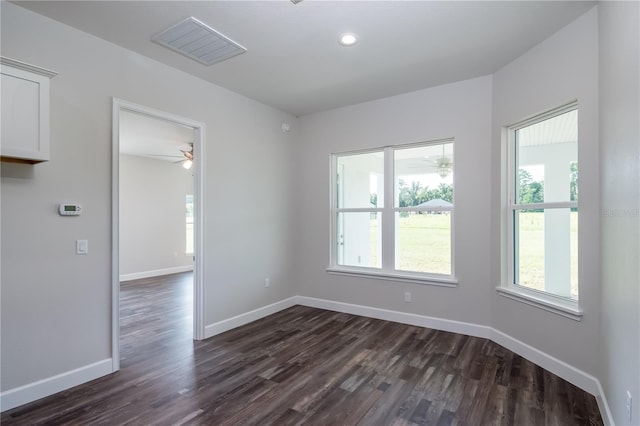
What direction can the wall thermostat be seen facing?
toward the camera

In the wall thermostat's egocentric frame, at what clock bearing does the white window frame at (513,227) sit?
The white window frame is roughly at 10 o'clock from the wall thermostat.

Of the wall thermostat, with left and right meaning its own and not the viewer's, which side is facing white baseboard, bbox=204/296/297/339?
left

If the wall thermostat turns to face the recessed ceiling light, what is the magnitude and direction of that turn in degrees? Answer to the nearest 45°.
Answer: approximately 45° to its left

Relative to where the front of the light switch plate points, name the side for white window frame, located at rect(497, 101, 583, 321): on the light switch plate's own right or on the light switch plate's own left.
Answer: on the light switch plate's own left

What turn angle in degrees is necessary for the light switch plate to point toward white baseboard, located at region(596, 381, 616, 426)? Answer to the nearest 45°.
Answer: approximately 45° to its left

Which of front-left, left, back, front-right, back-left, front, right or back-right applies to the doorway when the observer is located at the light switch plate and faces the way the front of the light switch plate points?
left

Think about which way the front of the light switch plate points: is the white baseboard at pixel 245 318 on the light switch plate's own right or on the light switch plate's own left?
on the light switch plate's own left

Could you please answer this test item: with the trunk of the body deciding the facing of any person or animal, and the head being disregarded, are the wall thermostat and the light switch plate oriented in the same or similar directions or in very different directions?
same or similar directions

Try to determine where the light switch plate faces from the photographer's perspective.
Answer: facing the viewer

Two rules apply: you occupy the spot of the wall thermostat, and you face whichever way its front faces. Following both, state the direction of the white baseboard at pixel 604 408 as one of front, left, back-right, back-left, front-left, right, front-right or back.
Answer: front-left
